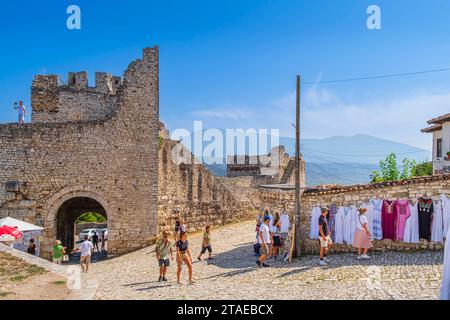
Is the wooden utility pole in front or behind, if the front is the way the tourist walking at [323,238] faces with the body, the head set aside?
behind

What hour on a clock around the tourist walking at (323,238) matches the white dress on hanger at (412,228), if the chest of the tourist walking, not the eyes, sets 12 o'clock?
The white dress on hanger is roughly at 10 o'clock from the tourist walking.

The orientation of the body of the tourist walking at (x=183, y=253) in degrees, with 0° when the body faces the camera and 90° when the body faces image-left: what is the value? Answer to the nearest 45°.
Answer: approximately 0°

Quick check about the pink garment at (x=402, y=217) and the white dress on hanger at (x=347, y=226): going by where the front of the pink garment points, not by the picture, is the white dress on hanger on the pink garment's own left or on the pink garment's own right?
on the pink garment's own right

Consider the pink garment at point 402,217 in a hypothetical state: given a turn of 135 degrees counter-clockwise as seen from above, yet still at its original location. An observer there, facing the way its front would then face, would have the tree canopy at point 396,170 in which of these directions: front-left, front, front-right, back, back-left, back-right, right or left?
front-left

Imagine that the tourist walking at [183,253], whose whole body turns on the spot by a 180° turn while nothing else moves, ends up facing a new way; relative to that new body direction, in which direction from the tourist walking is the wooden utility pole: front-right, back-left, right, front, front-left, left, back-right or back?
front-right

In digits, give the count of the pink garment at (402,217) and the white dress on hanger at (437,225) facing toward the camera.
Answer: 2

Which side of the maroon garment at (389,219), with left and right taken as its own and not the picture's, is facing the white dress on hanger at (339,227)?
right
